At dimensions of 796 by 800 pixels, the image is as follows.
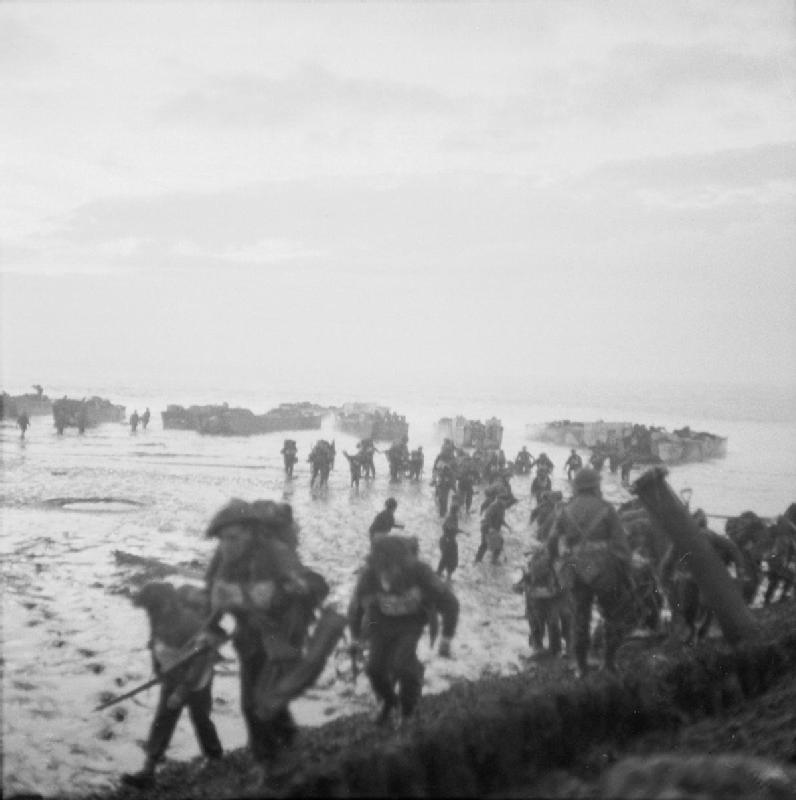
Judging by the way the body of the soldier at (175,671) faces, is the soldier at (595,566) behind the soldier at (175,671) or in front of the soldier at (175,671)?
behind

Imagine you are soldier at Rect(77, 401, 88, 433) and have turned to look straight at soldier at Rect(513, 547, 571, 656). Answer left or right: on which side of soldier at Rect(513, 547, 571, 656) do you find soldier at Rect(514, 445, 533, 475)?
left
